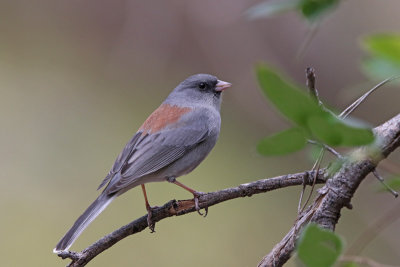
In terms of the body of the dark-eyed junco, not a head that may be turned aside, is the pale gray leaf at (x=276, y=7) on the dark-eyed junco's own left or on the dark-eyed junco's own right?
on the dark-eyed junco's own right

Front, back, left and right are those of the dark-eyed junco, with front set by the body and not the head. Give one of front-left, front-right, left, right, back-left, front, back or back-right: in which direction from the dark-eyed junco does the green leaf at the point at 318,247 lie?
right

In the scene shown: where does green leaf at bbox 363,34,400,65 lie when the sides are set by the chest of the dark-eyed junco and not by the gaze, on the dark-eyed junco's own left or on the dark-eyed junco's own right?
on the dark-eyed junco's own right

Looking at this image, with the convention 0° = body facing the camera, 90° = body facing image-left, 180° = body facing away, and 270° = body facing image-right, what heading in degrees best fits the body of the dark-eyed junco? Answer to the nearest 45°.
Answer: approximately 270°
